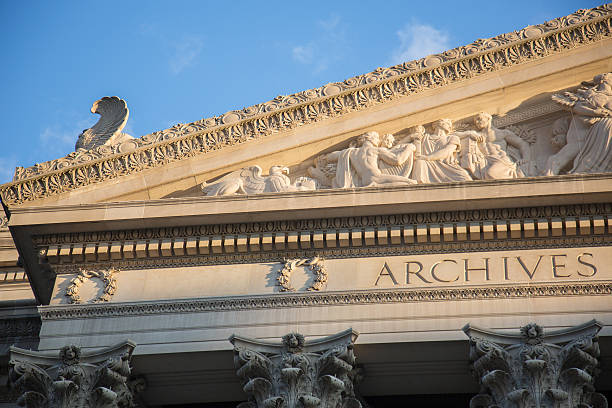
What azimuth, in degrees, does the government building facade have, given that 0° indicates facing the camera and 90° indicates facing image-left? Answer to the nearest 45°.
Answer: approximately 0°
